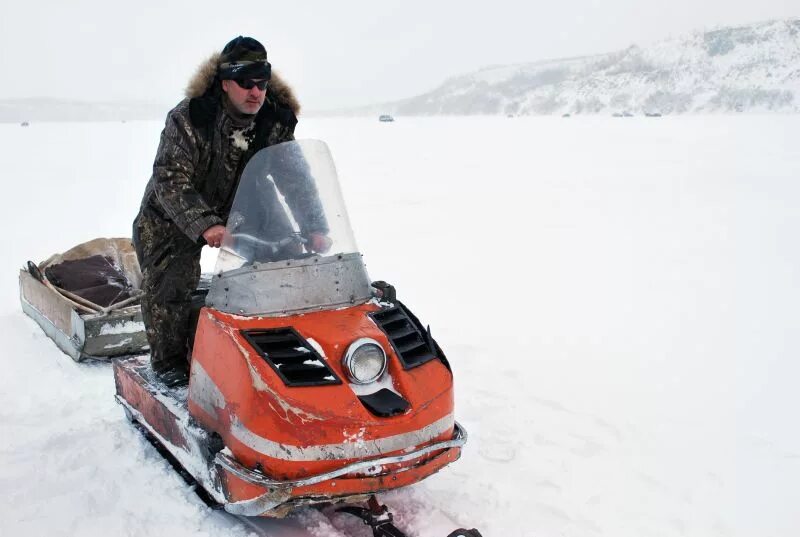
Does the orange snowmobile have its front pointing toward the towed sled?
no

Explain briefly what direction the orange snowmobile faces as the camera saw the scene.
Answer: facing the viewer and to the right of the viewer

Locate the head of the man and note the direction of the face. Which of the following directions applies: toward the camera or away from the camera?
toward the camera

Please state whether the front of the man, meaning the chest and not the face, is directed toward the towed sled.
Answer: no
